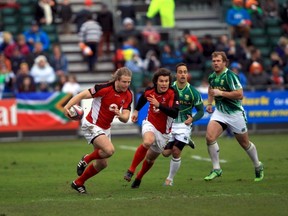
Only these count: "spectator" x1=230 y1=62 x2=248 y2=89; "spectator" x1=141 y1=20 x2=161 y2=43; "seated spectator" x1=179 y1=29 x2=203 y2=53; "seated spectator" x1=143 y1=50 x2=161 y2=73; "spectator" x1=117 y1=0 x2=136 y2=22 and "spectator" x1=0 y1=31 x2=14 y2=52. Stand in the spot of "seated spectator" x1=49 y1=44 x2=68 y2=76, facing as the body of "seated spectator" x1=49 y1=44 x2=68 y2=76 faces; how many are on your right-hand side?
1

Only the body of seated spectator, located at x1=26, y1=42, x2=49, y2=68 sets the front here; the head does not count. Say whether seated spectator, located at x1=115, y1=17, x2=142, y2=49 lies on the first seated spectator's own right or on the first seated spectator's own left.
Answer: on the first seated spectator's own left

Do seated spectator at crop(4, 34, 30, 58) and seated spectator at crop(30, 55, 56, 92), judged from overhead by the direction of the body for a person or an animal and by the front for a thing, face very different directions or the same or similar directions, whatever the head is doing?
same or similar directions

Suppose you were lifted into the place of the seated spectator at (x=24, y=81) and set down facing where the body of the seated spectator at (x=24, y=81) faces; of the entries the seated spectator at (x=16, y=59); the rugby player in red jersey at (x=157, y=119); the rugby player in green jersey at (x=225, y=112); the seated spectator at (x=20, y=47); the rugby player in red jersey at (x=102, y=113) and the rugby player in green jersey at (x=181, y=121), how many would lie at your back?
2

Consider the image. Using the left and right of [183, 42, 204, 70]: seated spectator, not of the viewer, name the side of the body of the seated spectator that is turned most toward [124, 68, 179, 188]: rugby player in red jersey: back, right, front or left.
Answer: front

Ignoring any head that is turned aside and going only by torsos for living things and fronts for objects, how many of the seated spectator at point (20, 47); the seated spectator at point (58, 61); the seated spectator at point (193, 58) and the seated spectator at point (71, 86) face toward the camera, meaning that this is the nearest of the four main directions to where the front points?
4

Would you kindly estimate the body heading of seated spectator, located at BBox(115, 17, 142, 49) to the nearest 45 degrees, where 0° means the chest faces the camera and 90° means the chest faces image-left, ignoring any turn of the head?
approximately 0°

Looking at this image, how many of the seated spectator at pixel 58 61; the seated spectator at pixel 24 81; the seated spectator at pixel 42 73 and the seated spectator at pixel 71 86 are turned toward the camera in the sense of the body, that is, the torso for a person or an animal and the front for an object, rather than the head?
4

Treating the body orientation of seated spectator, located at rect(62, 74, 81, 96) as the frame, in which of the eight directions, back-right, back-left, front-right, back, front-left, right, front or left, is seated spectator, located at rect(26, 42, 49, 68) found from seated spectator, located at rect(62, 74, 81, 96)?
back-right

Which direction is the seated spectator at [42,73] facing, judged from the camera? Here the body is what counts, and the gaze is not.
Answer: toward the camera

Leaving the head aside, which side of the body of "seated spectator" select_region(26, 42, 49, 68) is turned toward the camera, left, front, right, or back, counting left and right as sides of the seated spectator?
front

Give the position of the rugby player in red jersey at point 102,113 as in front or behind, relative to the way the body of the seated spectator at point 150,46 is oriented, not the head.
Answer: in front

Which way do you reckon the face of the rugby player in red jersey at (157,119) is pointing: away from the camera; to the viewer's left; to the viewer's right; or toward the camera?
toward the camera

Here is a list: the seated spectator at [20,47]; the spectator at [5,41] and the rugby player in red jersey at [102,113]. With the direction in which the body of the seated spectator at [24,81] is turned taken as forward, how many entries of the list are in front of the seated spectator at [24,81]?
1
